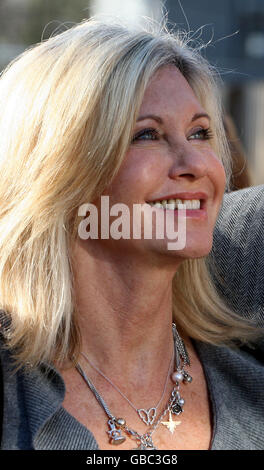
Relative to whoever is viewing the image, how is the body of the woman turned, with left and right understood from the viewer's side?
facing the viewer and to the right of the viewer

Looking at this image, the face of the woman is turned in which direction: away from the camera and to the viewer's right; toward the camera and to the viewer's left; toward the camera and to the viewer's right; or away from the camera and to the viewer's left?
toward the camera and to the viewer's right
